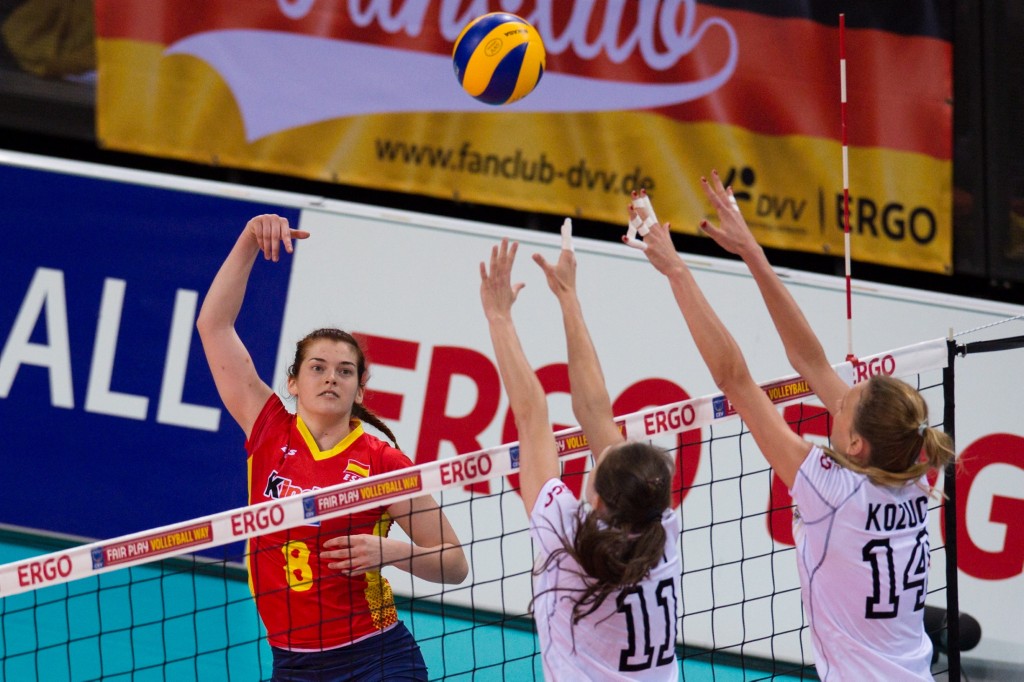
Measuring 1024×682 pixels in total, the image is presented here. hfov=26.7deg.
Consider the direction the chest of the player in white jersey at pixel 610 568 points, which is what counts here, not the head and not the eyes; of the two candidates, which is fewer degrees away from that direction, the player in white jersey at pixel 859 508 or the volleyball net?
the volleyball net

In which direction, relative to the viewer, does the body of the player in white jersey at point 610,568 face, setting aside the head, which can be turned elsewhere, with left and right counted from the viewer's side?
facing away from the viewer and to the left of the viewer

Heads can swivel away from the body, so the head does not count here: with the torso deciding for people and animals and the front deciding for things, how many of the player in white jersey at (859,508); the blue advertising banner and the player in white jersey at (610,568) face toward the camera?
1

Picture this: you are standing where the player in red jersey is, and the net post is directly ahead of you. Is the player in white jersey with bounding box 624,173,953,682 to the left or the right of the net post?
right

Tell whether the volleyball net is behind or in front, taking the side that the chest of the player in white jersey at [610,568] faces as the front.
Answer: in front

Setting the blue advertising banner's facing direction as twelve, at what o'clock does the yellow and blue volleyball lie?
The yellow and blue volleyball is roughly at 11 o'clock from the blue advertising banner.

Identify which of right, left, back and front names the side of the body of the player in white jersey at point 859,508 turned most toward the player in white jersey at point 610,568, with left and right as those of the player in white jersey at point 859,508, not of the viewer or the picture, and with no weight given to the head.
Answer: left

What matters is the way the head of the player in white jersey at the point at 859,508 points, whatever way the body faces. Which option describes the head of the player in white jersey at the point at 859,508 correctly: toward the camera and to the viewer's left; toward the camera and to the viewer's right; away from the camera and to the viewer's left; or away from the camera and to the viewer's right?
away from the camera and to the viewer's left

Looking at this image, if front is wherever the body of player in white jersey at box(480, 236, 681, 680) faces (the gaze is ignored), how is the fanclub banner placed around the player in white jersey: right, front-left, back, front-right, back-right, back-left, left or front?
front-right

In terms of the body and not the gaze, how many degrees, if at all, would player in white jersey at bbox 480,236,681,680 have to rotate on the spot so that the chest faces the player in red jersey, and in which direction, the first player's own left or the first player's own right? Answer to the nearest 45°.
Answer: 0° — they already face them

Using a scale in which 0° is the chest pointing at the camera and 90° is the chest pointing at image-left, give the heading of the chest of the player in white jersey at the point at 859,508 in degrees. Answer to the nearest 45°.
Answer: approximately 135°

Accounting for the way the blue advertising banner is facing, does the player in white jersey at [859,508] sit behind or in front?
in front

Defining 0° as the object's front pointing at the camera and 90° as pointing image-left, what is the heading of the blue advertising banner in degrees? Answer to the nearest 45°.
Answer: approximately 0°
